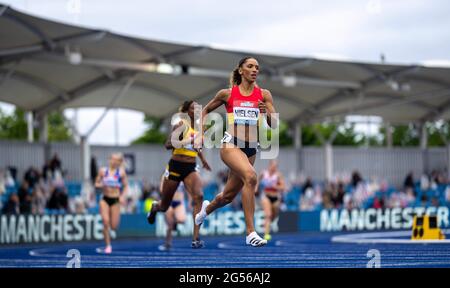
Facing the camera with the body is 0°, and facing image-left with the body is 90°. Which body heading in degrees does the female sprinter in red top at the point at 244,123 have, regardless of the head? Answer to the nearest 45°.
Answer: approximately 315°

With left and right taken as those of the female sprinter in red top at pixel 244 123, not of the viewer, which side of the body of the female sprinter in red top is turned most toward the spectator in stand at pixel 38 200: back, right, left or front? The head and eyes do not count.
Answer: back

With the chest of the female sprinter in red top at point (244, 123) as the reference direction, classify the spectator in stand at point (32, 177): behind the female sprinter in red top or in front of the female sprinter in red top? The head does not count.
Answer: behind

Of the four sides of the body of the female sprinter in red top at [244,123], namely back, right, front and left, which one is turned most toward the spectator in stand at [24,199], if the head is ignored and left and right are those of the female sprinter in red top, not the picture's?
back

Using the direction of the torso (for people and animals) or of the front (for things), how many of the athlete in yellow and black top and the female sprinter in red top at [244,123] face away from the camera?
0
